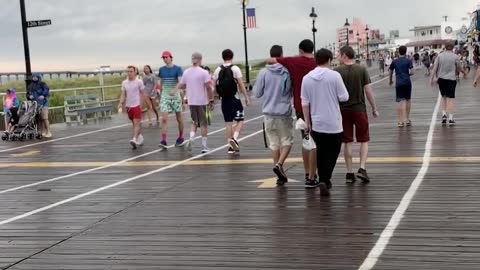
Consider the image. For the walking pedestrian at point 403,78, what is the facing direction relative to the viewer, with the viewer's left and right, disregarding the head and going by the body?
facing away from the viewer

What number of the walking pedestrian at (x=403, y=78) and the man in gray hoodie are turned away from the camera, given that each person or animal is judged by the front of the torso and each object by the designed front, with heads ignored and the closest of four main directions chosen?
2

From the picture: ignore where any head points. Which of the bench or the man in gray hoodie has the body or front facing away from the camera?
the man in gray hoodie

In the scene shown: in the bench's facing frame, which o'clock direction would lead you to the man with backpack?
The man with backpack is roughly at 1 o'clock from the bench.

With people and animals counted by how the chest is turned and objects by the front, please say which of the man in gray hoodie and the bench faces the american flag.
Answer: the man in gray hoodie

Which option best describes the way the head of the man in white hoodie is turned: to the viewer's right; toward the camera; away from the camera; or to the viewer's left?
away from the camera

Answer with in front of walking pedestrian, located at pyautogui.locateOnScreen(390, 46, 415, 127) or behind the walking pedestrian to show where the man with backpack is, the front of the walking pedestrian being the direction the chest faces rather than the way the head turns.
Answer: behind

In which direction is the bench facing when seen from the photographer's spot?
facing the viewer and to the right of the viewer

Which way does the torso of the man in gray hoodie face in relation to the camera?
away from the camera

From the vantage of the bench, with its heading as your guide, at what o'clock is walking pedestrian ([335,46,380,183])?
The walking pedestrian is roughly at 1 o'clock from the bench.

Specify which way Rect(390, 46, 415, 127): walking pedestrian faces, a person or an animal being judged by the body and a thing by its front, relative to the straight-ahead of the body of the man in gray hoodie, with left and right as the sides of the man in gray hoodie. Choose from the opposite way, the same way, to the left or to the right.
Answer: the same way

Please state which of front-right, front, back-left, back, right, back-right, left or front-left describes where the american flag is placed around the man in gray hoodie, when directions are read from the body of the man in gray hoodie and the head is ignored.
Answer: front

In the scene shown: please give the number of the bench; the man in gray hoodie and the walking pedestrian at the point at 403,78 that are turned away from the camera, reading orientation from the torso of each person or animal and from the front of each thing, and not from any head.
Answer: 2

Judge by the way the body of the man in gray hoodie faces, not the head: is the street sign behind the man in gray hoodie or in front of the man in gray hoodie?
in front

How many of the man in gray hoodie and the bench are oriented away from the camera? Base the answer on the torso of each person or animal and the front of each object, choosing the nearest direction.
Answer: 1
